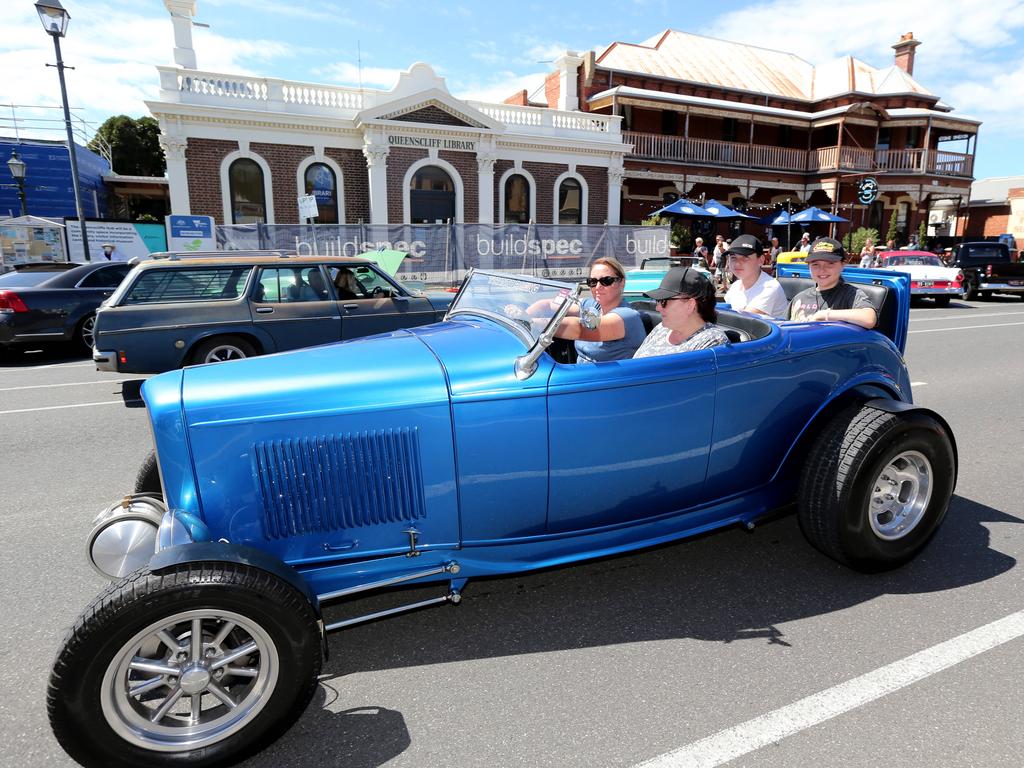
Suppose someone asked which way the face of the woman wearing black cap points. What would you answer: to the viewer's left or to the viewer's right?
to the viewer's left

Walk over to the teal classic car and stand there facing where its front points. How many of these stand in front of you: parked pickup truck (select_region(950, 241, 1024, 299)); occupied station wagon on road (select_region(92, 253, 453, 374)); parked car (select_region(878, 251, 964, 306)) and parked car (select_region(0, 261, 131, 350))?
2

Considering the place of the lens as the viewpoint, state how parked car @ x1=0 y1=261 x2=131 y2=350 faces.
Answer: facing away from the viewer and to the right of the viewer

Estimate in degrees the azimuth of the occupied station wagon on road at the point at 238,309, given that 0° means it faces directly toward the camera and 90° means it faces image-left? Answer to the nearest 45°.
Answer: approximately 270°

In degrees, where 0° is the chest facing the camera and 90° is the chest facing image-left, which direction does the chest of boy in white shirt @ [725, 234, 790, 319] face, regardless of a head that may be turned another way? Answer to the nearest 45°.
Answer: approximately 45°

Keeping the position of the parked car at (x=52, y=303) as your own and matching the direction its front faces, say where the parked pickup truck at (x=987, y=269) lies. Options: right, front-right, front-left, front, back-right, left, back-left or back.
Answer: front-right
